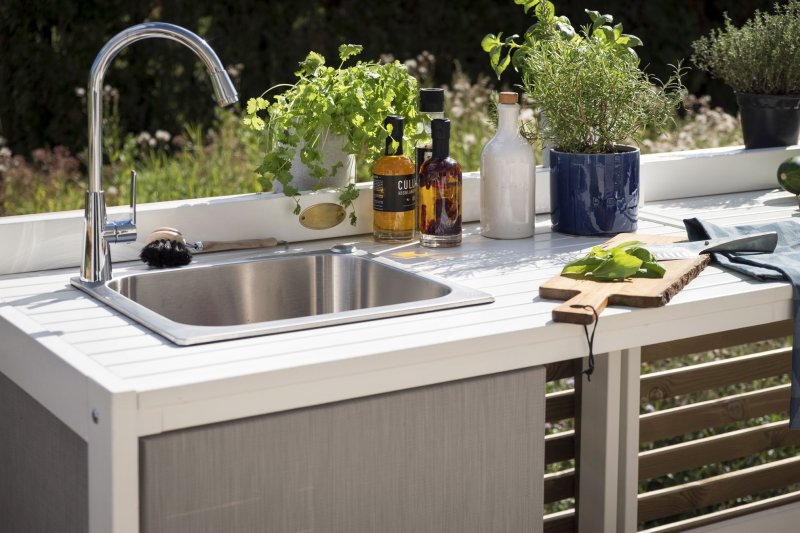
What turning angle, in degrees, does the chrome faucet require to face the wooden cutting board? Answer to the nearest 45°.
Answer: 0° — it already faces it

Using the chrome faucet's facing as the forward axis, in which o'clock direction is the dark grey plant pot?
The dark grey plant pot is roughly at 11 o'clock from the chrome faucet.

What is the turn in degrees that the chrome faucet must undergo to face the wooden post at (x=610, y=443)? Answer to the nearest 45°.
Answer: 0° — it already faces it

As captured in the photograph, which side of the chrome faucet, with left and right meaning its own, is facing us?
right

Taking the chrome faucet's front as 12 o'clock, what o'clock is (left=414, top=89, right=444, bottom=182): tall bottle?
The tall bottle is roughly at 11 o'clock from the chrome faucet.

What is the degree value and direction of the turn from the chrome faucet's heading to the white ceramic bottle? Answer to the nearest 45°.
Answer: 0° — it already faces it

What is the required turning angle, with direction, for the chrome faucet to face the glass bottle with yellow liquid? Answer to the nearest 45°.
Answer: approximately 45° to its left

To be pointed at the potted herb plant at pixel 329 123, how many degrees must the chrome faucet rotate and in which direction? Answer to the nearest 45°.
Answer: approximately 45° to its left

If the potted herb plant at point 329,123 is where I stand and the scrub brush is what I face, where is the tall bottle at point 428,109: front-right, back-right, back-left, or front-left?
back-left
